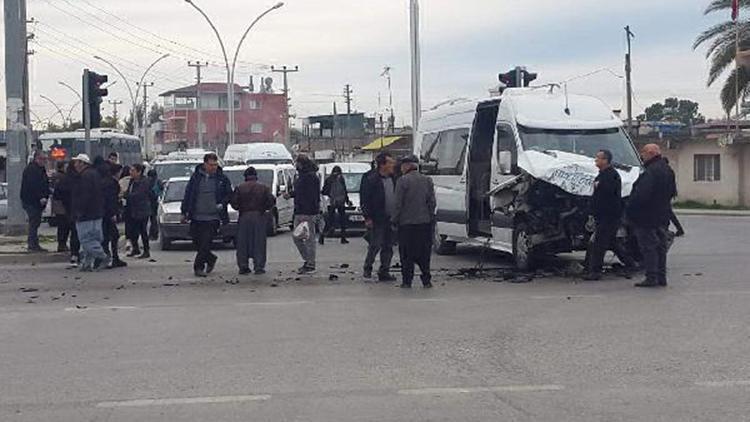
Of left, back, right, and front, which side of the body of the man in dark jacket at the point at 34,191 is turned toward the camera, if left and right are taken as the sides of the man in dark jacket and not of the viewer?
right

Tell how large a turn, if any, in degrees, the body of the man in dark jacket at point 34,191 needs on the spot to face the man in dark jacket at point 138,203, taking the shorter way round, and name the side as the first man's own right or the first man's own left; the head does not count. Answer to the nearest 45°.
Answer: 0° — they already face them

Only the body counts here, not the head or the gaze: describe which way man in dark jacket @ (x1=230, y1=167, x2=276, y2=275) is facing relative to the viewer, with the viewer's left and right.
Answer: facing away from the viewer

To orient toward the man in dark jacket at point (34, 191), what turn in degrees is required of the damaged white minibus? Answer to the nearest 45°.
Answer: approximately 135° to its right

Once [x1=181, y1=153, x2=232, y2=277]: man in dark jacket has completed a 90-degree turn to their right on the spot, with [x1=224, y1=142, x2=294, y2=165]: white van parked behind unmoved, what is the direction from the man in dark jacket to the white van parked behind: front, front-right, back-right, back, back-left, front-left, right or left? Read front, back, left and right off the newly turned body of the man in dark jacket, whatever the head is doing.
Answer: right

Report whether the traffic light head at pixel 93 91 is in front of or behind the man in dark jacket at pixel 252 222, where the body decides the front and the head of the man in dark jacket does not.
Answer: in front

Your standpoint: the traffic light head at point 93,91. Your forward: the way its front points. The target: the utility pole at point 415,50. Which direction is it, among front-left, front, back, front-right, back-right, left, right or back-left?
front-left
